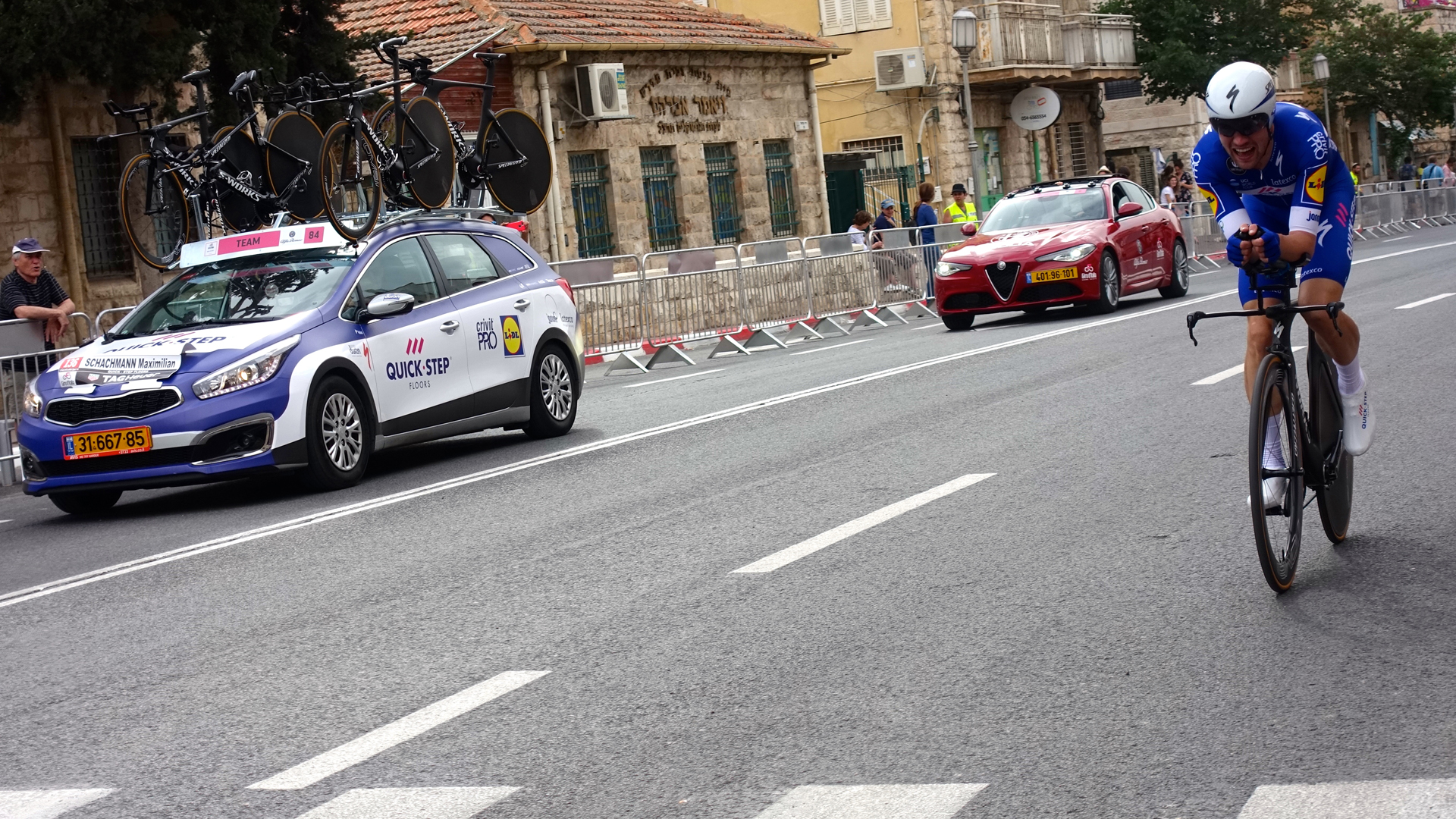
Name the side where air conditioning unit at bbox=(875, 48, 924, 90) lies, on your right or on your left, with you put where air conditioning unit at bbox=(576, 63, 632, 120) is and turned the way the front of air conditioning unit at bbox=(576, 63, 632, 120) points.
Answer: on your left

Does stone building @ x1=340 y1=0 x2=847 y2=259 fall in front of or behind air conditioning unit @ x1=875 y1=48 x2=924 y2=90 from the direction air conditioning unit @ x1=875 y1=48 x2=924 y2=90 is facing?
in front

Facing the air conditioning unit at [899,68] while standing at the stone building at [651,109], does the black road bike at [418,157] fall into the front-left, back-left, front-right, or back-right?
back-right

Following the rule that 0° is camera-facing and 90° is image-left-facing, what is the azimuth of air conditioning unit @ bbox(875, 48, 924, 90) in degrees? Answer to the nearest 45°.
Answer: approximately 0°

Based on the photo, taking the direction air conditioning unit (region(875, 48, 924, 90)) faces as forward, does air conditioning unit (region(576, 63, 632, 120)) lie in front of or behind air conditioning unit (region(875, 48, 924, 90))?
in front

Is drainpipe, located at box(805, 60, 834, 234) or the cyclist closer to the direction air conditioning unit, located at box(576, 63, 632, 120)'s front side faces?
the cyclist

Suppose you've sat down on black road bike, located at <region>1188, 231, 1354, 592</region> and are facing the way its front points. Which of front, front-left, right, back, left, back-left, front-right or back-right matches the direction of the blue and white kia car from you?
back-right

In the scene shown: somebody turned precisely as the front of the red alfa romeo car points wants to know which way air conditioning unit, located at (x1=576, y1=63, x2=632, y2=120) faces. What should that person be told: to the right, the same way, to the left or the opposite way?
to the left

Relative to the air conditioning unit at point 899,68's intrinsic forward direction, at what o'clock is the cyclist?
The cyclist is roughly at 12 o'clock from the air conditioning unit.

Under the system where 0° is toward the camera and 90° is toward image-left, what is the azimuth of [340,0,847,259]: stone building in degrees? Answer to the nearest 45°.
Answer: approximately 315°

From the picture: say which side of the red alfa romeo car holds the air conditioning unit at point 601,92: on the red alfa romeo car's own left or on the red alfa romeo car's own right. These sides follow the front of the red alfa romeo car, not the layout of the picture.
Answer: on the red alfa romeo car's own right

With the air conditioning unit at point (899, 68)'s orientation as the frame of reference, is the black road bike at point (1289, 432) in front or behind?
in front

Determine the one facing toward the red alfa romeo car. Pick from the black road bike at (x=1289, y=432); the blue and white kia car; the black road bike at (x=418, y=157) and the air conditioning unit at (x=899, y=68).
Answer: the air conditioning unit
